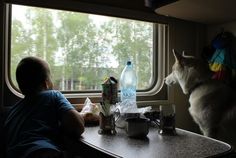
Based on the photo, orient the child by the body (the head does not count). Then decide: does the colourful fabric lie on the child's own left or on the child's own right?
on the child's own right

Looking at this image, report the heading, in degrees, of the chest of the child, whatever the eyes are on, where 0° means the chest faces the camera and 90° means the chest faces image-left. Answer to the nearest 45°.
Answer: approximately 180°

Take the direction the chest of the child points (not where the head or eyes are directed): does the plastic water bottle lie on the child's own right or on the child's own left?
on the child's own right

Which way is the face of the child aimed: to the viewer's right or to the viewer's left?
to the viewer's right

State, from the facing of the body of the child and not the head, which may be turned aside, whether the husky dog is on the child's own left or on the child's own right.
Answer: on the child's own right
